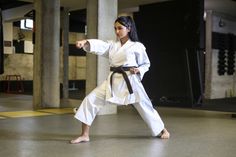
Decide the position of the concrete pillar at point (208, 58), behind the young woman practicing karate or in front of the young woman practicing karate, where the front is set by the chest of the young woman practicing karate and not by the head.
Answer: behind

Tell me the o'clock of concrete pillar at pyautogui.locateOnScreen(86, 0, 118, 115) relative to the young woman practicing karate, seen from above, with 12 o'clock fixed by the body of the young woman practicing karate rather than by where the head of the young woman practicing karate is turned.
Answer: The concrete pillar is roughly at 4 o'clock from the young woman practicing karate.

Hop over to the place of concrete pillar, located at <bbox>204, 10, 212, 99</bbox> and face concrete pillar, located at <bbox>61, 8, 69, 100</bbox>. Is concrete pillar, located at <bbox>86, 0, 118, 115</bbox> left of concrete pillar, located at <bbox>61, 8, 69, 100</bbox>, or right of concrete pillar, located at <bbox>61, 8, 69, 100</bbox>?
left

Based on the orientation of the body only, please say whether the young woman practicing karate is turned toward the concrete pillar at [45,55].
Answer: no

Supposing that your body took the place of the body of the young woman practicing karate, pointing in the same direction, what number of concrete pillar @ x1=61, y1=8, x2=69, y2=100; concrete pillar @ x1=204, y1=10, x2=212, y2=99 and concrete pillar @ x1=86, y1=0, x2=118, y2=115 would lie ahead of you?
0

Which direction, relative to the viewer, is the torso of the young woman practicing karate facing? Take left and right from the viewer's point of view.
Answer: facing the viewer and to the left of the viewer

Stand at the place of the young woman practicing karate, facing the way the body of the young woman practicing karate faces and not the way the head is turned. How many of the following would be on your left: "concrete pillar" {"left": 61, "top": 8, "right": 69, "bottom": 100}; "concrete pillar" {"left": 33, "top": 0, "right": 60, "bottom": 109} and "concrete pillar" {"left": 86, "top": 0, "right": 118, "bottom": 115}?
0

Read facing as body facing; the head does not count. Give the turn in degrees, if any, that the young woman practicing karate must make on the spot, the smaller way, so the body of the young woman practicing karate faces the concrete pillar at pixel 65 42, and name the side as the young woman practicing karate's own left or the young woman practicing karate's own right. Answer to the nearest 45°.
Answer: approximately 135° to the young woman practicing karate's own right
